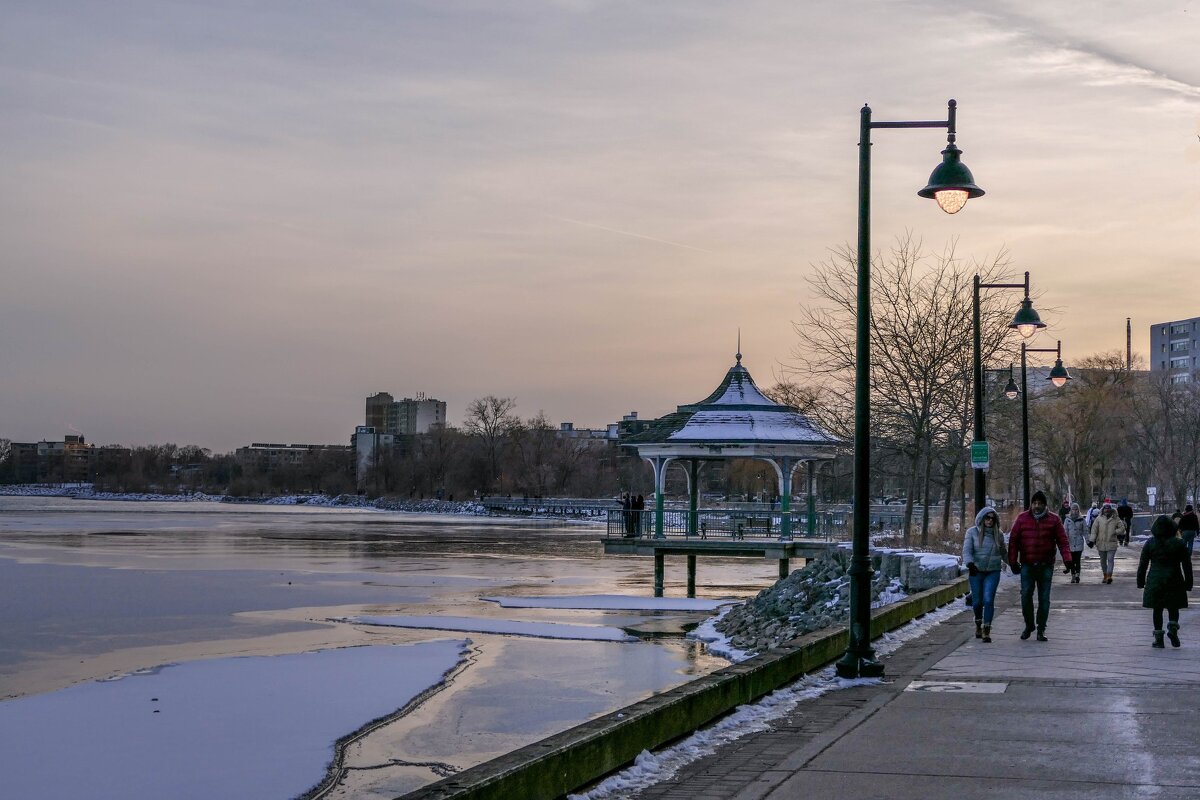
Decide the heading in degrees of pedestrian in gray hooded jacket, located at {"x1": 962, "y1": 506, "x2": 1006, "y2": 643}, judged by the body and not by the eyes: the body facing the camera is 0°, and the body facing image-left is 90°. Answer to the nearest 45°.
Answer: approximately 0°

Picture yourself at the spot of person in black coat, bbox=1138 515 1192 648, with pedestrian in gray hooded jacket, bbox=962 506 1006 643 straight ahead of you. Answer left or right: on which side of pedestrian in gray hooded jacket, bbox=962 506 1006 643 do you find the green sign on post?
right

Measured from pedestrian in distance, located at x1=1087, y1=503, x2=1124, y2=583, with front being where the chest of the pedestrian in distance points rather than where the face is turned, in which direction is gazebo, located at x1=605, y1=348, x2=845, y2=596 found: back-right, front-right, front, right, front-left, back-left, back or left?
back-right

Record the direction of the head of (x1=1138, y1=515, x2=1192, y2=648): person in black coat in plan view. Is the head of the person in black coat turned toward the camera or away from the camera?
away from the camera

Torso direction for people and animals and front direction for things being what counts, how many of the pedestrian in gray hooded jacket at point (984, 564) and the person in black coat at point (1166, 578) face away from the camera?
1

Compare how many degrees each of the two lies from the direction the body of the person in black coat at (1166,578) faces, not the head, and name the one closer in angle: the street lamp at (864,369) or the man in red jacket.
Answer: the man in red jacket

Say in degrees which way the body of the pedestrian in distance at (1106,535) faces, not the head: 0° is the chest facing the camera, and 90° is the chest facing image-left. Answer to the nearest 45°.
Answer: approximately 0°

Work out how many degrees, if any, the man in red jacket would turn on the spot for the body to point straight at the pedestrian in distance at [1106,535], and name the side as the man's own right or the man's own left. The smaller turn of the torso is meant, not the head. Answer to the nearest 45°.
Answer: approximately 180°

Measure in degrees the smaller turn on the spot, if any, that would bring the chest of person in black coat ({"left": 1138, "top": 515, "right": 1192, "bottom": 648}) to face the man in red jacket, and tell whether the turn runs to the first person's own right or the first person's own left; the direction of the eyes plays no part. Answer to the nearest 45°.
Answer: approximately 90° to the first person's own left

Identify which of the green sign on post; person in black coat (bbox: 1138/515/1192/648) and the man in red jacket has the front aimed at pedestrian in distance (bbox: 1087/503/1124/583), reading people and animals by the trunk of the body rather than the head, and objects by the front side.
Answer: the person in black coat

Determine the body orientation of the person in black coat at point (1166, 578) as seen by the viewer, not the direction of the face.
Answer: away from the camera
